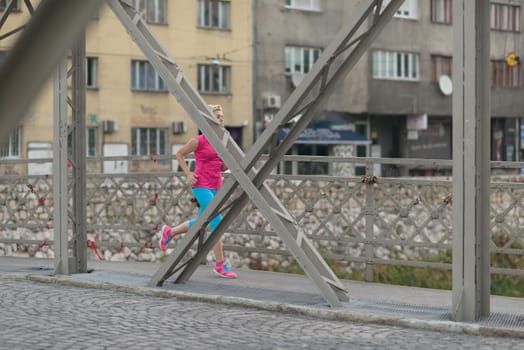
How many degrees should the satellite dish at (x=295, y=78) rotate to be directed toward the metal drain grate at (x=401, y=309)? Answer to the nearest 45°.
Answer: approximately 45° to its right

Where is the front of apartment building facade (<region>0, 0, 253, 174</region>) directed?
toward the camera

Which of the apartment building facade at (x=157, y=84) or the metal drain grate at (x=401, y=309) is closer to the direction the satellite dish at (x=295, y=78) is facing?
the metal drain grate

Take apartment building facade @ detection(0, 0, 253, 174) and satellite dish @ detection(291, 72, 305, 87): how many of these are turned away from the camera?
0

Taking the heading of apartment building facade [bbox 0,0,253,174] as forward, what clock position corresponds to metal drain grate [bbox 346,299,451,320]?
The metal drain grate is roughly at 12 o'clock from the apartment building facade.

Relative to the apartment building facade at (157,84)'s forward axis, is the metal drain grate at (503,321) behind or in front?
in front

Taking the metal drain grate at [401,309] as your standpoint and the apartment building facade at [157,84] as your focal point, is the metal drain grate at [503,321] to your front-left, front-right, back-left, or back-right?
back-right

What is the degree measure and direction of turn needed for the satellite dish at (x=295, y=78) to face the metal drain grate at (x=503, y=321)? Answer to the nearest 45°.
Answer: approximately 45° to its right
